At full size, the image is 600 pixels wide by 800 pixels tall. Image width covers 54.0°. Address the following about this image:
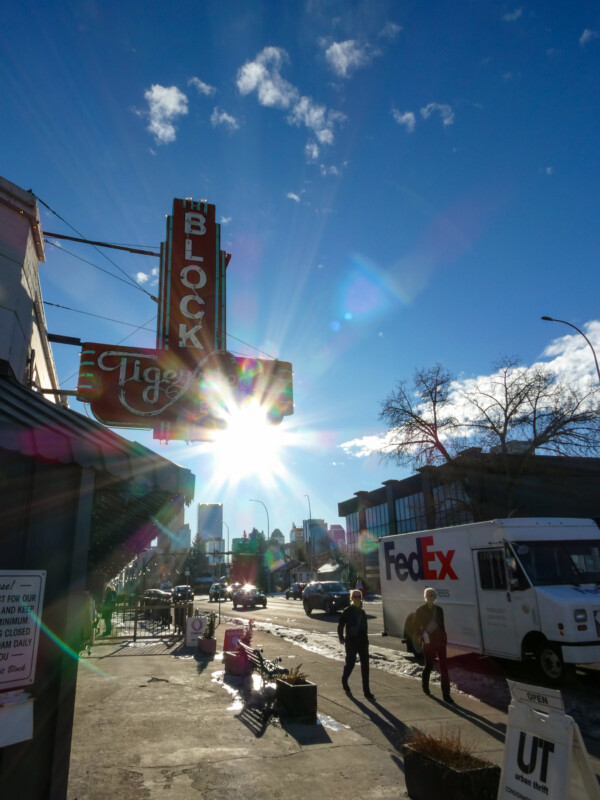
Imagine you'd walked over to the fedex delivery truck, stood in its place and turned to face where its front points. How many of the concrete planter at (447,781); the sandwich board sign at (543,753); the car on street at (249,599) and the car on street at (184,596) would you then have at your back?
2

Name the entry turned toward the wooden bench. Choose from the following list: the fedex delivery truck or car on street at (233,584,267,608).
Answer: the car on street

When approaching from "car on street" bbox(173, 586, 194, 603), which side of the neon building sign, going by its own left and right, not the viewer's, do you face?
back

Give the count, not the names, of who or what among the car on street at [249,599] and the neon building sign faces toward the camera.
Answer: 2

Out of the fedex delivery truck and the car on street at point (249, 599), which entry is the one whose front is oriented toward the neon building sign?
the car on street

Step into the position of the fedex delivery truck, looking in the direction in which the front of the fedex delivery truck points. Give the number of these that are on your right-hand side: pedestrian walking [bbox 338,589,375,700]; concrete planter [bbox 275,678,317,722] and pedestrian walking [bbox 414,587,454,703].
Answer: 3

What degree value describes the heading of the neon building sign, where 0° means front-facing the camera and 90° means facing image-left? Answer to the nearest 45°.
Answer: approximately 0°

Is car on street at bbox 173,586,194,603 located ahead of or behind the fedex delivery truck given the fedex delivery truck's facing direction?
behind

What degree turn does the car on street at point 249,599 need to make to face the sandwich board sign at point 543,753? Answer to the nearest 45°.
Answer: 0° — it already faces it

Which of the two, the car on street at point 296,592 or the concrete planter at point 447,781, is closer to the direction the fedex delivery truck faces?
the concrete planter

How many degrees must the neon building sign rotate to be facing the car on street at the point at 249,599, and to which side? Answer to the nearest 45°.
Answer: approximately 180°
